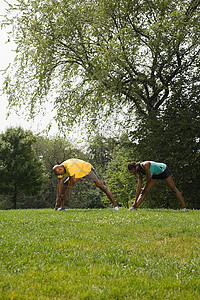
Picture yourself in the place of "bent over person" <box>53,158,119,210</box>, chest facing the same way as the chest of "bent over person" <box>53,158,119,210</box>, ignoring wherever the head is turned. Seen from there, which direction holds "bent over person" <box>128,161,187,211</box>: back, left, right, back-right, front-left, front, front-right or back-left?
back

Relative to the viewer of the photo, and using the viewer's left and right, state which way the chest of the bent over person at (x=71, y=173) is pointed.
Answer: facing to the left of the viewer

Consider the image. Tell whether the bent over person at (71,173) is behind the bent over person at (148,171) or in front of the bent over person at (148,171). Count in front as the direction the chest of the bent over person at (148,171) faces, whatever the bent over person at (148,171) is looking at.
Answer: in front

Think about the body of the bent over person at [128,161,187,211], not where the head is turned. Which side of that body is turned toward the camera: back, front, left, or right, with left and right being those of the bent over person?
left

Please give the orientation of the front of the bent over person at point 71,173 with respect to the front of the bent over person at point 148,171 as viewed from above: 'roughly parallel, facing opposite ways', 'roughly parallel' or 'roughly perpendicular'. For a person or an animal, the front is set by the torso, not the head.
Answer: roughly parallel

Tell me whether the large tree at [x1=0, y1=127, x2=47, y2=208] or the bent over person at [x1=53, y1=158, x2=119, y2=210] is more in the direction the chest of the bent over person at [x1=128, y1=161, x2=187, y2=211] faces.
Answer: the bent over person

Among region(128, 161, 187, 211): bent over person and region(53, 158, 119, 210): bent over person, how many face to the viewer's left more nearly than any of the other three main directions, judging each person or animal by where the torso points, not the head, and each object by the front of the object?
2

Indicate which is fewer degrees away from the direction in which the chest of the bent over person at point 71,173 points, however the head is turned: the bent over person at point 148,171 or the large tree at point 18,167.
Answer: the large tree

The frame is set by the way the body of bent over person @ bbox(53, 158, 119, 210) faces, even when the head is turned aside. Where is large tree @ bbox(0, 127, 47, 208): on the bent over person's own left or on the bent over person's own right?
on the bent over person's own right

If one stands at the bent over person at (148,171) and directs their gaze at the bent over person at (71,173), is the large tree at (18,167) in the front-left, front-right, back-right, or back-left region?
front-right
